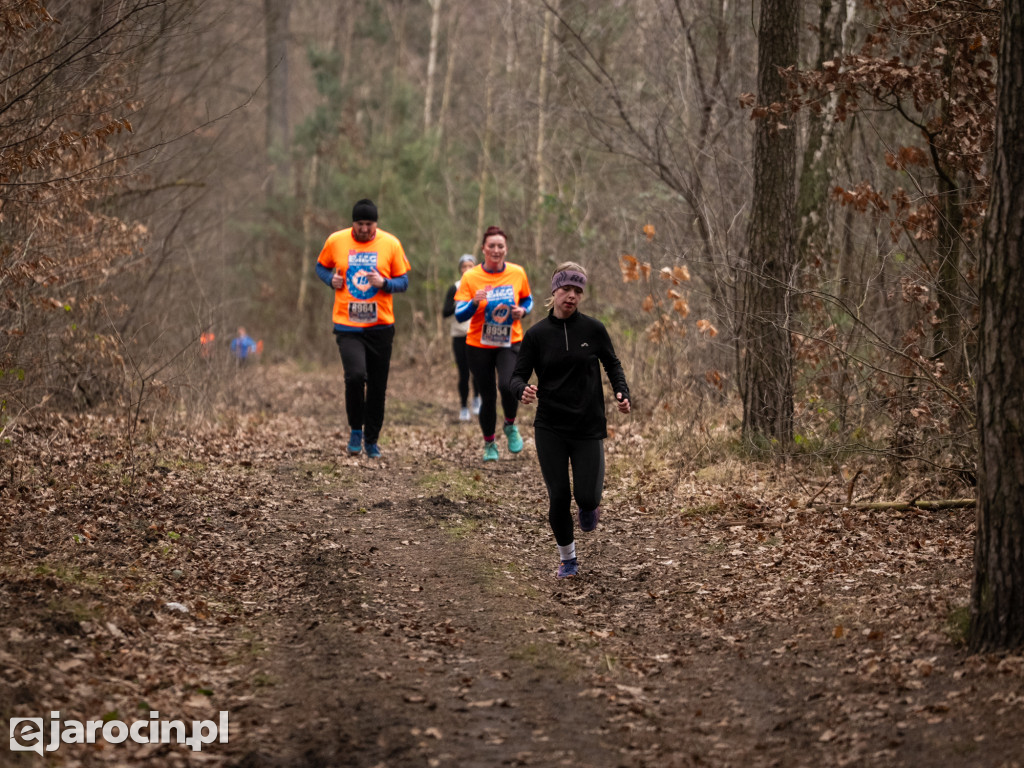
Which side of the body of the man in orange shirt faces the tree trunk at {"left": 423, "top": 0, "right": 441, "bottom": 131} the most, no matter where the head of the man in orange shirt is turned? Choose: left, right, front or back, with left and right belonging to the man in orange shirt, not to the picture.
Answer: back

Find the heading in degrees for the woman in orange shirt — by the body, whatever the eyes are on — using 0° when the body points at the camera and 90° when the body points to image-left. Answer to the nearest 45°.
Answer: approximately 0°

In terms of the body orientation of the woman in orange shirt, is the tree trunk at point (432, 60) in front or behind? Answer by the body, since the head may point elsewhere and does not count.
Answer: behind

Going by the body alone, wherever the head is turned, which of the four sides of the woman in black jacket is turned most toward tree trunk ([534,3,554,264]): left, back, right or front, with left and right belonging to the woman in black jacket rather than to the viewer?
back

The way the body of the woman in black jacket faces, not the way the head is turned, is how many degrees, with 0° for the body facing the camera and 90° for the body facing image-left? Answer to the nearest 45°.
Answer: approximately 0°

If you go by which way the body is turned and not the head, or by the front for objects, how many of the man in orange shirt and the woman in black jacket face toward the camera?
2
